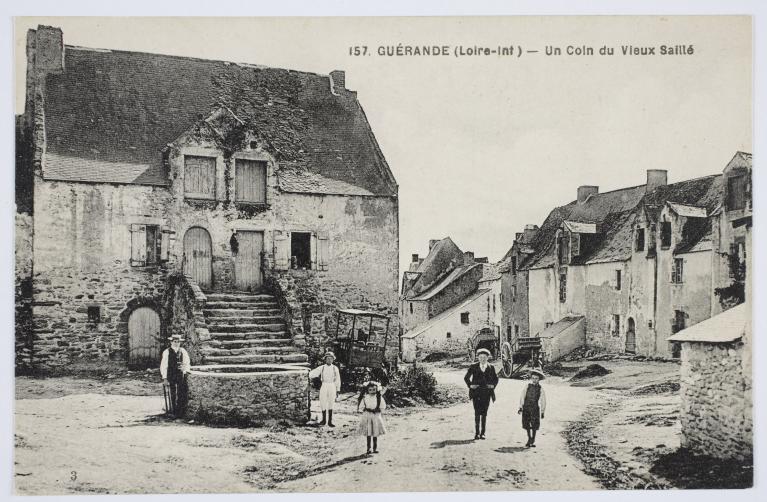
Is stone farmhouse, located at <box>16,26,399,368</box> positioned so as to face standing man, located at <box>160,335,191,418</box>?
yes

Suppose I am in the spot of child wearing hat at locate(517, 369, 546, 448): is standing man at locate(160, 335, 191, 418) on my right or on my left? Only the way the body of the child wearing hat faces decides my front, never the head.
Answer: on my right

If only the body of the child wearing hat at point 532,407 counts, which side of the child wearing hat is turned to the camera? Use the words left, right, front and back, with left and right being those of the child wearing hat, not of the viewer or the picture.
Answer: front

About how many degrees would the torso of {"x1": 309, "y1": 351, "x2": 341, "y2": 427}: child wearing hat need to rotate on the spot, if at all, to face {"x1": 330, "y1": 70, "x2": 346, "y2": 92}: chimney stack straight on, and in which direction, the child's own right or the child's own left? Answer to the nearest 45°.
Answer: approximately 180°

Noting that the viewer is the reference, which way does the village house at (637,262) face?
facing the viewer and to the left of the viewer

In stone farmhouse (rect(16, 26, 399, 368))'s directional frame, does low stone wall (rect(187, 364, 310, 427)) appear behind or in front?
in front

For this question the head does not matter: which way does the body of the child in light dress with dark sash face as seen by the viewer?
toward the camera

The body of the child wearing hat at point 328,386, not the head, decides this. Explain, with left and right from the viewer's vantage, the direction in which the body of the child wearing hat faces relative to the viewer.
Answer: facing the viewer

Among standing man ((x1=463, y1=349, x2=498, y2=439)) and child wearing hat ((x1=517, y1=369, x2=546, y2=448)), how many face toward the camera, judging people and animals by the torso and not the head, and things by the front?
2
